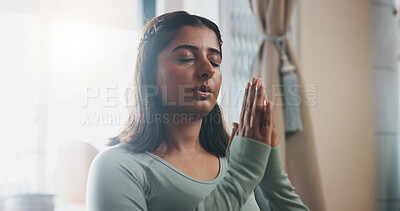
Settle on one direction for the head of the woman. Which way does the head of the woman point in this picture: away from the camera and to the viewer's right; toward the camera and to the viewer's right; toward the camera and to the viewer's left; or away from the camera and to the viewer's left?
toward the camera and to the viewer's right

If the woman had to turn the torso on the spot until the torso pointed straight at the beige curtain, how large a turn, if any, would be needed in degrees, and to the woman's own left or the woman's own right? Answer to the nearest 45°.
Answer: approximately 90° to the woman's own left

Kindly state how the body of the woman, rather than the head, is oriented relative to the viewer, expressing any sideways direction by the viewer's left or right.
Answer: facing the viewer and to the right of the viewer
